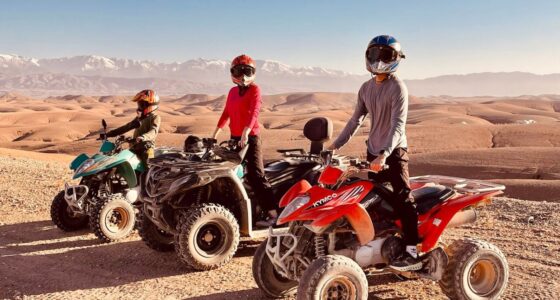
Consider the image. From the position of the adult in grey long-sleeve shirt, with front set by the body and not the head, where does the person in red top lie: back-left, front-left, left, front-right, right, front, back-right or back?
right

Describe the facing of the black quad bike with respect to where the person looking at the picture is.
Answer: facing the viewer and to the left of the viewer

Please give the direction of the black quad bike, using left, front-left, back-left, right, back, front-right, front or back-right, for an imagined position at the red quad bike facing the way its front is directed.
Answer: right

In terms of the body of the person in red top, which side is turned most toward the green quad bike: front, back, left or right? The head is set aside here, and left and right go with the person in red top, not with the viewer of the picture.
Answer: right

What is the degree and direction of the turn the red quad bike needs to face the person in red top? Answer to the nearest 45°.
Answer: approximately 90° to its right

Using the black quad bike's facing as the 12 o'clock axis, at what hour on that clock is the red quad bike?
The red quad bike is roughly at 9 o'clock from the black quad bike.

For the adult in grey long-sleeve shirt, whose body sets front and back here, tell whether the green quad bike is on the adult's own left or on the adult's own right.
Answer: on the adult's own right

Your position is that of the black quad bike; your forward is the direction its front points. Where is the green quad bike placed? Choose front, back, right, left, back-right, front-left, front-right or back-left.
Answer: right

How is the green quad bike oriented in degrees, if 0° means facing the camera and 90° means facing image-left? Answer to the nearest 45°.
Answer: approximately 45°
